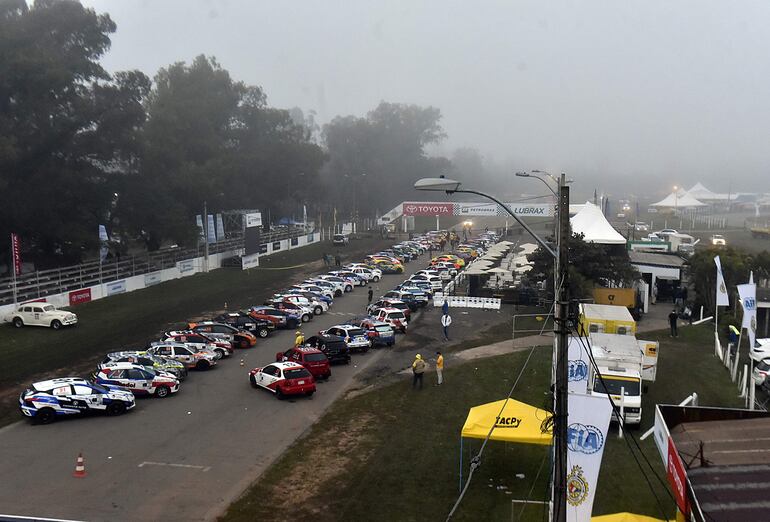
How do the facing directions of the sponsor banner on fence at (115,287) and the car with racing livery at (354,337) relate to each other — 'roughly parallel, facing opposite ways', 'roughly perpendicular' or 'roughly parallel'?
roughly parallel, facing opposite ways

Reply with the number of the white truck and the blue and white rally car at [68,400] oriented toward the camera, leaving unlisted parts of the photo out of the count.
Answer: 1

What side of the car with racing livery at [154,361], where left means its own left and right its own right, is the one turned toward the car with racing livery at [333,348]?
front

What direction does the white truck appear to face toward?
toward the camera

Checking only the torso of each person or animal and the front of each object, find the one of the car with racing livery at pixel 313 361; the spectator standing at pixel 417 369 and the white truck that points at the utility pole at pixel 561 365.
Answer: the white truck

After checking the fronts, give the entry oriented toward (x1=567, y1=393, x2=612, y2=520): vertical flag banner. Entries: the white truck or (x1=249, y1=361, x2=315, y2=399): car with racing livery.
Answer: the white truck

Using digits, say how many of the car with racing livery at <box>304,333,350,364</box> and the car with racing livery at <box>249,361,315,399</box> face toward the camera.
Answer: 0

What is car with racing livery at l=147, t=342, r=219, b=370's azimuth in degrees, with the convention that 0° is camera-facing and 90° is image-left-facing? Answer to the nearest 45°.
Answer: approximately 315°

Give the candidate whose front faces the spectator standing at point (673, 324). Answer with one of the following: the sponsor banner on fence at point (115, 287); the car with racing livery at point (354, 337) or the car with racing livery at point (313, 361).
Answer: the sponsor banner on fence

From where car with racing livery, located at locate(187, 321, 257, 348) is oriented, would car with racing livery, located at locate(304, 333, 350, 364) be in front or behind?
in front
